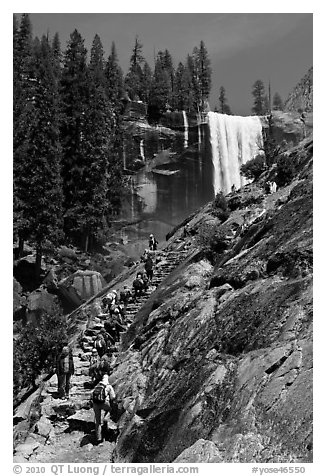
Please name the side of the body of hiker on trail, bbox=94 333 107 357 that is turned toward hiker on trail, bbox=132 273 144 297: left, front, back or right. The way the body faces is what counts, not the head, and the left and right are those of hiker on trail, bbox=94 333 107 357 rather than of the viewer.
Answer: front

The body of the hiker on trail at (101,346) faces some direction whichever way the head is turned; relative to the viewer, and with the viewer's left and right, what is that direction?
facing away from the viewer

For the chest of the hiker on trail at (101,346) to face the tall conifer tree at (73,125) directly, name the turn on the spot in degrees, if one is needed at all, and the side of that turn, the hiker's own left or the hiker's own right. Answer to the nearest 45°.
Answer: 0° — they already face it

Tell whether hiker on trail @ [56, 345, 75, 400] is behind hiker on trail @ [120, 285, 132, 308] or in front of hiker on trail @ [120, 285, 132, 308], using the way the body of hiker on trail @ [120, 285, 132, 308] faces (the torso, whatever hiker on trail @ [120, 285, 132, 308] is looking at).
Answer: behind

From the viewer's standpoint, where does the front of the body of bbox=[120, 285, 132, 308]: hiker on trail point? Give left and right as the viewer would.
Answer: facing away from the viewer

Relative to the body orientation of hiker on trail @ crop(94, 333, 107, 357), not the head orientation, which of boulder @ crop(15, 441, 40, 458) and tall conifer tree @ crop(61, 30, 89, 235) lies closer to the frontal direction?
the tall conifer tree

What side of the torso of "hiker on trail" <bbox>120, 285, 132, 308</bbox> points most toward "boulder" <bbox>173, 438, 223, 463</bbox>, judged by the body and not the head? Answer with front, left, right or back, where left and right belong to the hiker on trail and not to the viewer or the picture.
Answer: back

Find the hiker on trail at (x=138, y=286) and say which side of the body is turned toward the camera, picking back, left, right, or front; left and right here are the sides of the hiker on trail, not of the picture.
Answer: back
